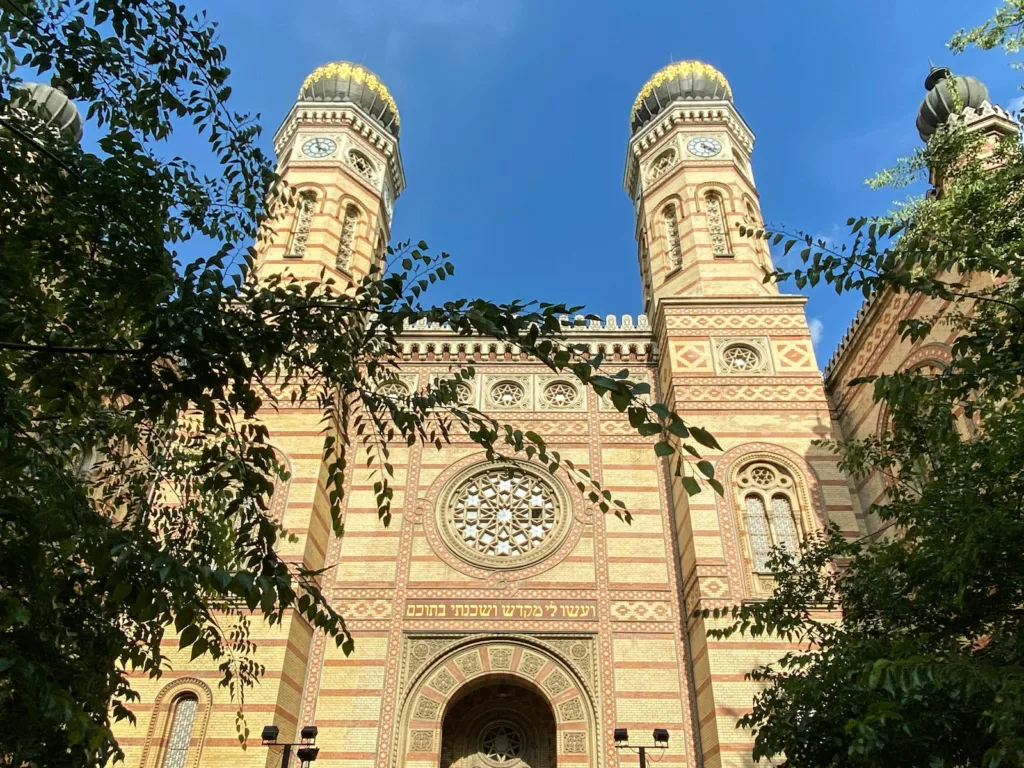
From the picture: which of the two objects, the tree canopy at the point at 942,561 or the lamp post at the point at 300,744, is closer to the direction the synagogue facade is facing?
the tree canopy

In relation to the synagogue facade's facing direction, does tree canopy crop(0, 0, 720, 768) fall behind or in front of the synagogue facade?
in front

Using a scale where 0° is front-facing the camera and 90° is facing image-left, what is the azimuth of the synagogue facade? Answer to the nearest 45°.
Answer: approximately 0°

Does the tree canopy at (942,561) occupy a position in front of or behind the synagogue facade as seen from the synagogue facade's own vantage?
in front

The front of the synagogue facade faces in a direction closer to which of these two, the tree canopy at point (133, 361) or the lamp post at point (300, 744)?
the tree canopy
